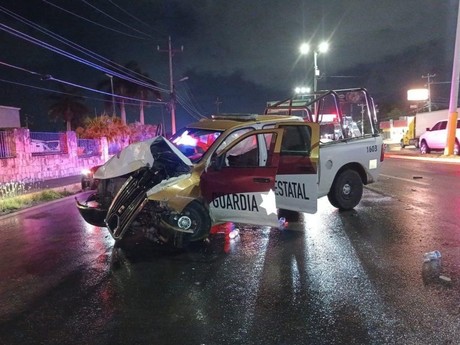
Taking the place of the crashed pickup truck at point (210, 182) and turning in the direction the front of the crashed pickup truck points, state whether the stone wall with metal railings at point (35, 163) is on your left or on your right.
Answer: on your right

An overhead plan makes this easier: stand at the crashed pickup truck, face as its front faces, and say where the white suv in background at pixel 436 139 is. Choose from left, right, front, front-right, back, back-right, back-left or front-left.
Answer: back

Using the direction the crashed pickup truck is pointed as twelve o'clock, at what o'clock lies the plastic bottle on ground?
The plastic bottle on ground is roughly at 8 o'clock from the crashed pickup truck.

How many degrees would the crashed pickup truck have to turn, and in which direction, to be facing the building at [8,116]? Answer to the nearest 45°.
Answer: approximately 90° to its right

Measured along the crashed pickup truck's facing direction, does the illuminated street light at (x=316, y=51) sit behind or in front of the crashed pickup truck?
behind

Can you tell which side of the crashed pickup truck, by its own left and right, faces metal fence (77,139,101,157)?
right

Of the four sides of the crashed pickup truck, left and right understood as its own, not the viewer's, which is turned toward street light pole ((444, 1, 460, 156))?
back

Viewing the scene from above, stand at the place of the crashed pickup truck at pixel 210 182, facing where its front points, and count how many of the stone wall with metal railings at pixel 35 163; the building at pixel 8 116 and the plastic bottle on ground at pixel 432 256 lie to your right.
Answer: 2

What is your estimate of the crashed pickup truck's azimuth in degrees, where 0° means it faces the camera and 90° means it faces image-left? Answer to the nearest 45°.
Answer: approximately 45°
